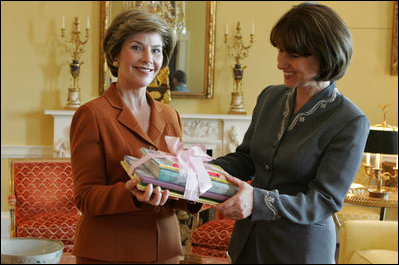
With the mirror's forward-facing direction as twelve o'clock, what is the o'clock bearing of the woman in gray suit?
The woman in gray suit is roughly at 12 o'clock from the mirror.

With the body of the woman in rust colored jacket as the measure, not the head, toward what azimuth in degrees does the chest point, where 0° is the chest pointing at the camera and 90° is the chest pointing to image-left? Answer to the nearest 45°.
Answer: approximately 315°

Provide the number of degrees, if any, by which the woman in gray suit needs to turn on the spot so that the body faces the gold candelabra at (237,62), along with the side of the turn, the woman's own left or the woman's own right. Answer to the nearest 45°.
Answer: approximately 135° to the woman's own right

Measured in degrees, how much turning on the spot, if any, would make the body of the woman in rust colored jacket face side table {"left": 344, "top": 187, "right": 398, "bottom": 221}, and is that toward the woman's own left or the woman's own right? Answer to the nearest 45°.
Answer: approximately 90° to the woman's own left

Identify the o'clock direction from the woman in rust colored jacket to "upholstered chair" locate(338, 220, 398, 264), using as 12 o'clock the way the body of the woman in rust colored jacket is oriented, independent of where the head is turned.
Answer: The upholstered chair is roughly at 9 o'clock from the woman in rust colored jacket.

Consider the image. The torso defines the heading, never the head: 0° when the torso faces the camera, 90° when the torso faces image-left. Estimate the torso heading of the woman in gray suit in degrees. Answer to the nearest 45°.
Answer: approximately 45°

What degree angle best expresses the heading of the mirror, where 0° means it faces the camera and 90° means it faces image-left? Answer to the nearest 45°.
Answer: approximately 0°
